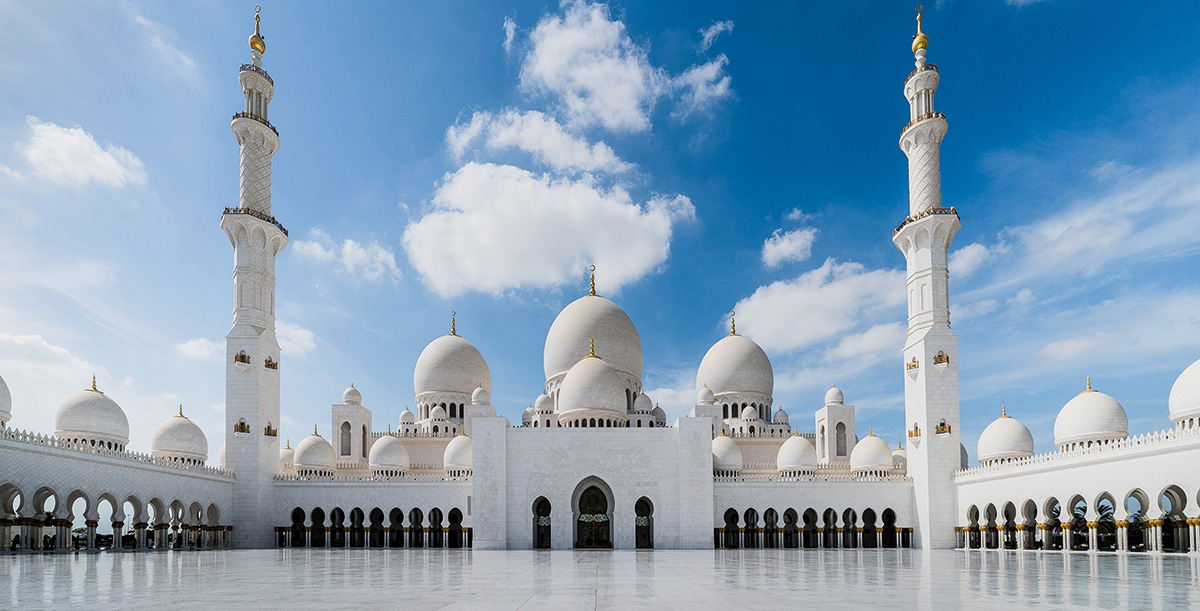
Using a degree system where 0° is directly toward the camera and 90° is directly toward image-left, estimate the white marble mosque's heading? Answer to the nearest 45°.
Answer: approximately 0°
